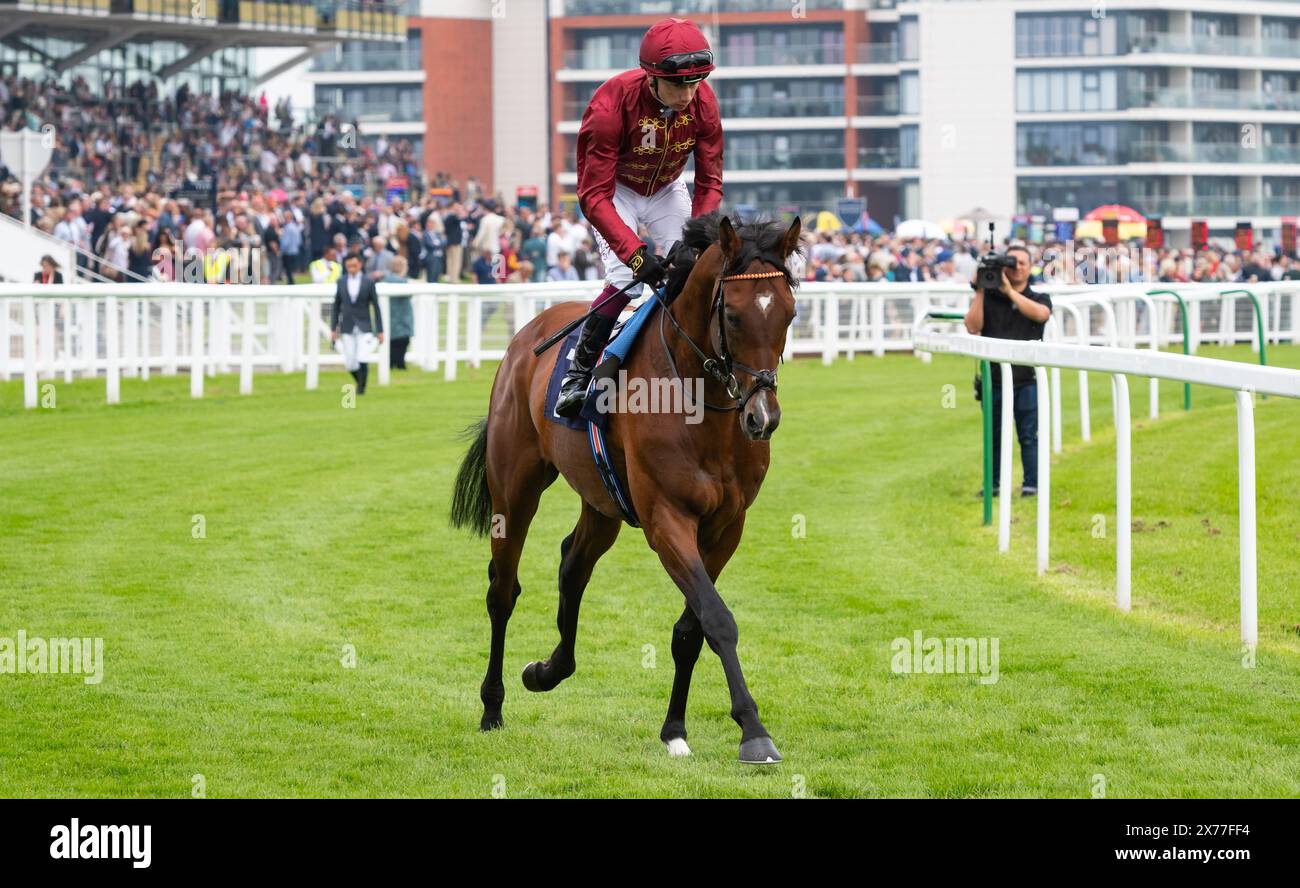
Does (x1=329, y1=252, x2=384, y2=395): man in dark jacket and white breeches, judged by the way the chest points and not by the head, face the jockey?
yes

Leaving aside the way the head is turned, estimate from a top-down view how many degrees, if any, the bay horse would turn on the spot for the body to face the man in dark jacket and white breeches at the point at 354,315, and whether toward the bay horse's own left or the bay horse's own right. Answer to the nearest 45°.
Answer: approximately 135° to the bay horse's own left

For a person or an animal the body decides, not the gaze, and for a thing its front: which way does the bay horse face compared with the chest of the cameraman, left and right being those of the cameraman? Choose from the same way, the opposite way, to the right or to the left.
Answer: to the left

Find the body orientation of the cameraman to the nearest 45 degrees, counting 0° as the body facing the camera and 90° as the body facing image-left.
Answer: approximately 45°

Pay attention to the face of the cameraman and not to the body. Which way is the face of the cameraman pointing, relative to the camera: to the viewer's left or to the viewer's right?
to the viewer's left

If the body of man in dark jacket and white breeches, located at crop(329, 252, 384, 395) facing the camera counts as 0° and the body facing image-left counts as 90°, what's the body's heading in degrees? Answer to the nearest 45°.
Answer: approximately 0°

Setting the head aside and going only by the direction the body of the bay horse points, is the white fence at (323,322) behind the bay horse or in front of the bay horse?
behind

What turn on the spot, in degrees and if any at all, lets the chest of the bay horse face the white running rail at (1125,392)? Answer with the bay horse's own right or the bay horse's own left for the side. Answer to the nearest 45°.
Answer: approximately 90° to the bay horse's own left

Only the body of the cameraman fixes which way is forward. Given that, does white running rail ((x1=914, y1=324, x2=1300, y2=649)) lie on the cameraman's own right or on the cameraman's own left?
on the cameraman's own left

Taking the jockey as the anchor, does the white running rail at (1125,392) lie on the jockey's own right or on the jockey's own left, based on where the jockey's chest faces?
on the jockey's own left
